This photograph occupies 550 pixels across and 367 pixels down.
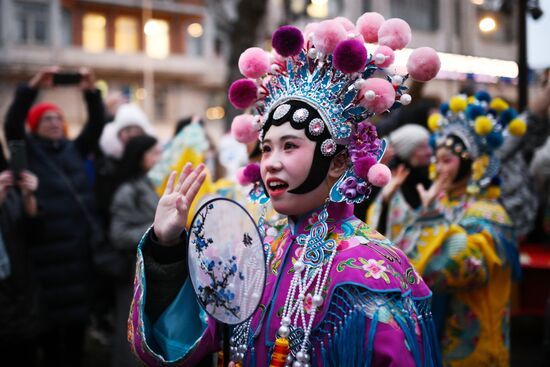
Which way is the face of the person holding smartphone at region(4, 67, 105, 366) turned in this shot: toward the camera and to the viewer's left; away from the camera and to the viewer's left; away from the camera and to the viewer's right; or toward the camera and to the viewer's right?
toward the camera and to the viewer's right

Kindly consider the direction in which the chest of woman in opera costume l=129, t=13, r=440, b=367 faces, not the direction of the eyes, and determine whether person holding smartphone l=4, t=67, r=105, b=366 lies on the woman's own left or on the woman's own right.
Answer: on the woman's own right

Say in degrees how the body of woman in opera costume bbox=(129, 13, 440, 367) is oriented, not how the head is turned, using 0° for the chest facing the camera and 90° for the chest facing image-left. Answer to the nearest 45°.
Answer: approximately 45°

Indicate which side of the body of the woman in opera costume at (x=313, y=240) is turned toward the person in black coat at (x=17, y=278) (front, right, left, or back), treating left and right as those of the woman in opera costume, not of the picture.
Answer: right
